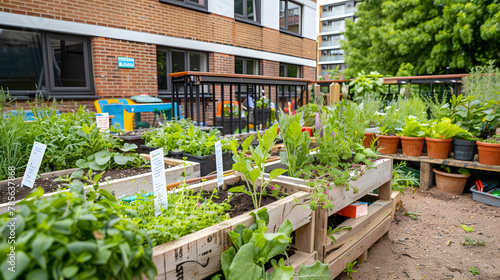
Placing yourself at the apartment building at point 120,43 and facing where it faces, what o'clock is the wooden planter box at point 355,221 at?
The wooden planter box is roughly at 1 o'clock from the apartment building.

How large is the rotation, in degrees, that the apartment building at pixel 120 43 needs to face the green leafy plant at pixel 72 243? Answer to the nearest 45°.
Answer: approximately 45° to its right

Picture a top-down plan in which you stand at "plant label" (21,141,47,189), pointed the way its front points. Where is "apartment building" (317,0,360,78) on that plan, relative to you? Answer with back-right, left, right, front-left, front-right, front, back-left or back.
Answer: back-left

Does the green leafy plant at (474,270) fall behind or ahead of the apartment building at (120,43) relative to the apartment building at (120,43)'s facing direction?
ahead

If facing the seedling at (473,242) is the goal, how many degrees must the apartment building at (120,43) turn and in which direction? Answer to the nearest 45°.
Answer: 0° — it already faces it

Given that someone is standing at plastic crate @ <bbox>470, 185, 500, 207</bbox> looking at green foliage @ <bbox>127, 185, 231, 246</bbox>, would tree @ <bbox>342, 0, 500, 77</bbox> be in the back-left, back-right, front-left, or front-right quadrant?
back-right

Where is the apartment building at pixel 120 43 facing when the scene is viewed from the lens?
facing the viewer and to the right of the viewer

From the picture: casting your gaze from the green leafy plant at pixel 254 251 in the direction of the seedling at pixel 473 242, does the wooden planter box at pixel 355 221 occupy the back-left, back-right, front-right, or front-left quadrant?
front-left

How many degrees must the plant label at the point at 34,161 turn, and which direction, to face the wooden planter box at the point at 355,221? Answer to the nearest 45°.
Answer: approximately 90° to its left

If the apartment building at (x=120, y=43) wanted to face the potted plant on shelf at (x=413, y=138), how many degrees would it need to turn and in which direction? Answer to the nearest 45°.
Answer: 0° — it already faces it

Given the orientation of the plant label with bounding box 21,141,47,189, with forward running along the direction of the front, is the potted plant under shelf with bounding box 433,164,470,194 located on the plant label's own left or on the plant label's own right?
on the plant label's own left

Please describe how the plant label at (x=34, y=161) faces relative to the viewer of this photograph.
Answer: facing the viewer

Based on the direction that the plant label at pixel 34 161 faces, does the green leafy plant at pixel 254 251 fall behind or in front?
in front

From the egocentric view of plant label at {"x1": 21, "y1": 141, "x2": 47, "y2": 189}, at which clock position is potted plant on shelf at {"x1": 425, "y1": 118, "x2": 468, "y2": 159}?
The potted plant on shelf is roughly at 9 o'clock from the plant label.

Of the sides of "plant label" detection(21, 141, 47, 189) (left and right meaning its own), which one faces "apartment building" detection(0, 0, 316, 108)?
back

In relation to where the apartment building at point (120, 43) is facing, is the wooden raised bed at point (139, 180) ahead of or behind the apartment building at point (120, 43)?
ahead

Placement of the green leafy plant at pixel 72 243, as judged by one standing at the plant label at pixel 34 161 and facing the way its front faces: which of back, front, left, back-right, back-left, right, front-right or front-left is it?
front

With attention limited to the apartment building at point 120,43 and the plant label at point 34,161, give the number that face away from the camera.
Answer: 0
